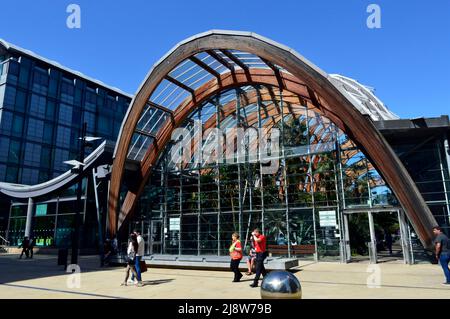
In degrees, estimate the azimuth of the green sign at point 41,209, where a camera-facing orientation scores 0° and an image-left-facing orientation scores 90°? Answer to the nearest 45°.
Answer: approximately 0°
